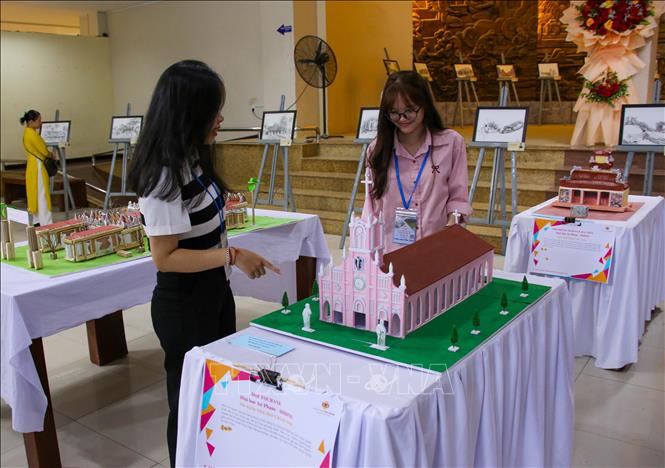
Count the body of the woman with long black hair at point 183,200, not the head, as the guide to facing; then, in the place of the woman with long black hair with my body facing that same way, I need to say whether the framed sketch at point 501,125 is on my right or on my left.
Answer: on my left

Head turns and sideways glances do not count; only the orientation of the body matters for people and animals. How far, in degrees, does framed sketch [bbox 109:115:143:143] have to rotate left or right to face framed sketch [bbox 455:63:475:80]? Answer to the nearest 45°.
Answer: approximately 90° to its left

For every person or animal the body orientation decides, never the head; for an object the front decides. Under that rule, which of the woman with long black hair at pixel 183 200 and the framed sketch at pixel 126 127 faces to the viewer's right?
the woman with long black hair

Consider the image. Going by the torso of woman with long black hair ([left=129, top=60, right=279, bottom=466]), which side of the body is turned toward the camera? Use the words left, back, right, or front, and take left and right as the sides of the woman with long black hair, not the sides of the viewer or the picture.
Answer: right

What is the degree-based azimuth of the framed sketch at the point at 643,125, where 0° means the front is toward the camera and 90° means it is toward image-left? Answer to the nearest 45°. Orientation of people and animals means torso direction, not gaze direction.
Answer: approximately 0°

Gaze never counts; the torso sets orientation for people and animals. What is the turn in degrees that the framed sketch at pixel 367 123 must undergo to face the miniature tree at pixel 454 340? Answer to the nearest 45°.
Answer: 0° — it already faces it
